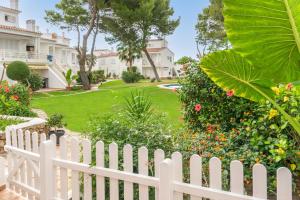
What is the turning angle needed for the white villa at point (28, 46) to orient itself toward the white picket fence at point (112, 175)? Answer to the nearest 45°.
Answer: approximately 45° to its right

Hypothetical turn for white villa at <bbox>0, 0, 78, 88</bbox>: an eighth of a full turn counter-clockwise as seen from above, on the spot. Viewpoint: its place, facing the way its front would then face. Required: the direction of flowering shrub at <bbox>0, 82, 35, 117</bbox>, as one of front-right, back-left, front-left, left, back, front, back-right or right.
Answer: right

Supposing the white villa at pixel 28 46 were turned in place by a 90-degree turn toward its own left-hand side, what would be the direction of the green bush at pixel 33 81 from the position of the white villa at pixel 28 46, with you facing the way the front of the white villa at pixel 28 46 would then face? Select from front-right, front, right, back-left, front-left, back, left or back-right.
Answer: back-right

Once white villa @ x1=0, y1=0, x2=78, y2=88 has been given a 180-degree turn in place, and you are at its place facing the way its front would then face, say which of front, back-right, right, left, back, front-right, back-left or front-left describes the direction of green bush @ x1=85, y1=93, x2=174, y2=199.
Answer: back-left

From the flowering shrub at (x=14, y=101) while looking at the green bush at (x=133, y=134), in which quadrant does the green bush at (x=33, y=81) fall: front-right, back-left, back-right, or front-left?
back-left

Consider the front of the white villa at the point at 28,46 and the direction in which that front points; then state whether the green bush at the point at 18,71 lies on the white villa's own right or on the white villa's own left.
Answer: on the white villa's own right

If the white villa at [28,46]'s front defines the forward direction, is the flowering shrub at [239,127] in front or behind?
in front

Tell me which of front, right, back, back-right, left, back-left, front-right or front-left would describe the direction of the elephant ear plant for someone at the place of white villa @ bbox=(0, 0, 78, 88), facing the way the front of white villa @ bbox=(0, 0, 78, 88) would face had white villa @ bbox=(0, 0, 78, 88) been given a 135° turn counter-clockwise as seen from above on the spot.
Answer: back

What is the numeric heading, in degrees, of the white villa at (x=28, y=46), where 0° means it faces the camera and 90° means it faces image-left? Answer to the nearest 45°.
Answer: approximately 315°
